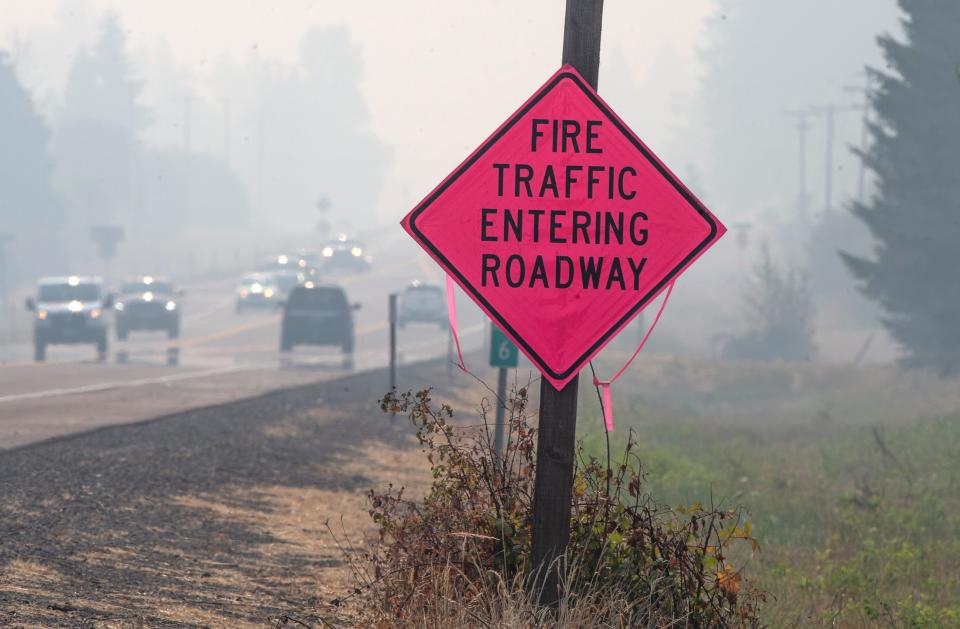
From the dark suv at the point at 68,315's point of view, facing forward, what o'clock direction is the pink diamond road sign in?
The pink diamond road sign is roughly at 12 o'clock from the dark suv.

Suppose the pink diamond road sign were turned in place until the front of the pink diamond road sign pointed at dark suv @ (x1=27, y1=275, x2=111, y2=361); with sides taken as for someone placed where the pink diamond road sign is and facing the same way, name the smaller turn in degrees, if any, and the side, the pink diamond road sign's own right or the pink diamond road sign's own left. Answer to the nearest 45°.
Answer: approximately 135° to the pink diamond road sign's own right

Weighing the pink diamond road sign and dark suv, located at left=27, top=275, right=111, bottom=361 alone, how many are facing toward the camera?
2

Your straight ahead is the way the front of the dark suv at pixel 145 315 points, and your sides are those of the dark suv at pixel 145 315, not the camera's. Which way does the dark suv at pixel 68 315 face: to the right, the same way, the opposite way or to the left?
the same way

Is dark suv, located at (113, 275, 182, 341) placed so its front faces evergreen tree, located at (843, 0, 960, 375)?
no

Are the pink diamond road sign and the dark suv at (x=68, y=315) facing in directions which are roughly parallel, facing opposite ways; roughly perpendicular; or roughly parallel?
roughly parallel

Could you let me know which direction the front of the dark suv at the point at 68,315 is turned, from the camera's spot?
facing the viewer

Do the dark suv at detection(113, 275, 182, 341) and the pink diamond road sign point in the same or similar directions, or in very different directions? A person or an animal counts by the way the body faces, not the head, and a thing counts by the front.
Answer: same or similar directions

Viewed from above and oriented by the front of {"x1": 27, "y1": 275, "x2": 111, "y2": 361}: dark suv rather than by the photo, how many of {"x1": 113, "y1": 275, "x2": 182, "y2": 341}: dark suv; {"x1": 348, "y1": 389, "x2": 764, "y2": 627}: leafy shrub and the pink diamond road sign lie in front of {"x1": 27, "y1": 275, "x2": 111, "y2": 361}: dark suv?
2

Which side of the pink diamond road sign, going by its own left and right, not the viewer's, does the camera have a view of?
front

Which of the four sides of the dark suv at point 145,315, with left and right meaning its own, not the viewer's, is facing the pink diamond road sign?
front

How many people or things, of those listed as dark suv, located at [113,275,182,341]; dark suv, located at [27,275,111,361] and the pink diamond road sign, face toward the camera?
3

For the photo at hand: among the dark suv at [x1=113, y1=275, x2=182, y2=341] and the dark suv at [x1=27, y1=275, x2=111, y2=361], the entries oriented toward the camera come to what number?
2

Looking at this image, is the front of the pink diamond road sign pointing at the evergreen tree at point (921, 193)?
no

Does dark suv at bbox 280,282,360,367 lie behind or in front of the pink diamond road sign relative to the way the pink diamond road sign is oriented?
behind

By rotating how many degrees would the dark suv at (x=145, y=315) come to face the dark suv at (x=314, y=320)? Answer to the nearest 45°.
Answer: approximately 45° to its left
